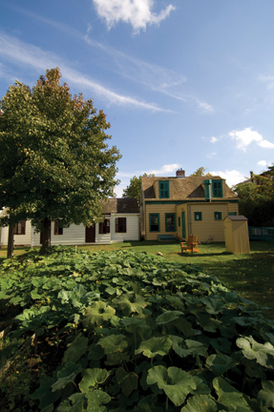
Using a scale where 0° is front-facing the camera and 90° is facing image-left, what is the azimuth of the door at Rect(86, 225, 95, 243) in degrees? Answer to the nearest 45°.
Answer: approximately 0°

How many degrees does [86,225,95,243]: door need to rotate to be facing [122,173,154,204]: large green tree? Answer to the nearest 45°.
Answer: approximately 135° to its left

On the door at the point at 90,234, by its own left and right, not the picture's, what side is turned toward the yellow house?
left

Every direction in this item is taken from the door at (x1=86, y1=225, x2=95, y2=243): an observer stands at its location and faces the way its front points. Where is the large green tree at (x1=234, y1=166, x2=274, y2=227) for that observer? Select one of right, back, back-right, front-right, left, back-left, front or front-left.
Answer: left

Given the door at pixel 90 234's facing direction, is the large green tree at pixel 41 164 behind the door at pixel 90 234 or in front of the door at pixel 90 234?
in front

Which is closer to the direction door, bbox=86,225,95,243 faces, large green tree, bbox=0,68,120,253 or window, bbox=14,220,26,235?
the large green tree

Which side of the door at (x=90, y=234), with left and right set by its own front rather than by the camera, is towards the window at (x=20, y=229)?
right

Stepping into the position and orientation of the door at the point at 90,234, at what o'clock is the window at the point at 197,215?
The window is roughly at 10 o'clock from the door.
